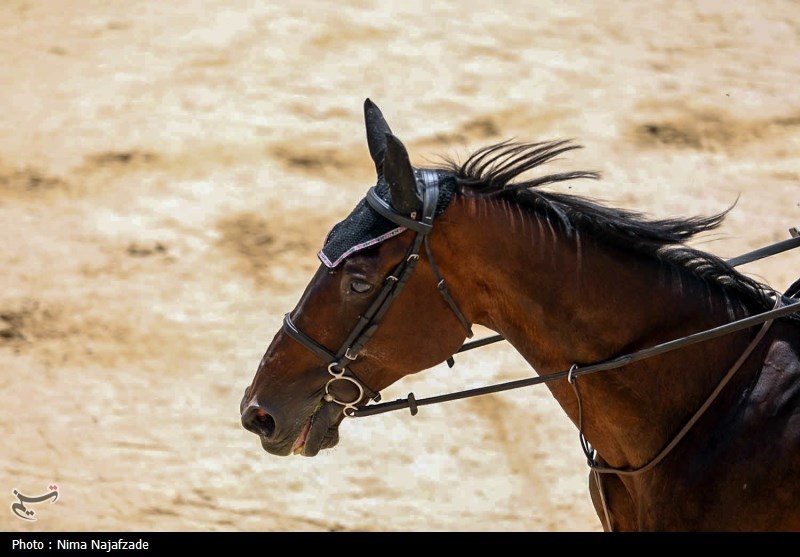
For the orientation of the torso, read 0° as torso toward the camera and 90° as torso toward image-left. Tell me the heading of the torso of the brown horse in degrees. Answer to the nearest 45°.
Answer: approximately 90°
